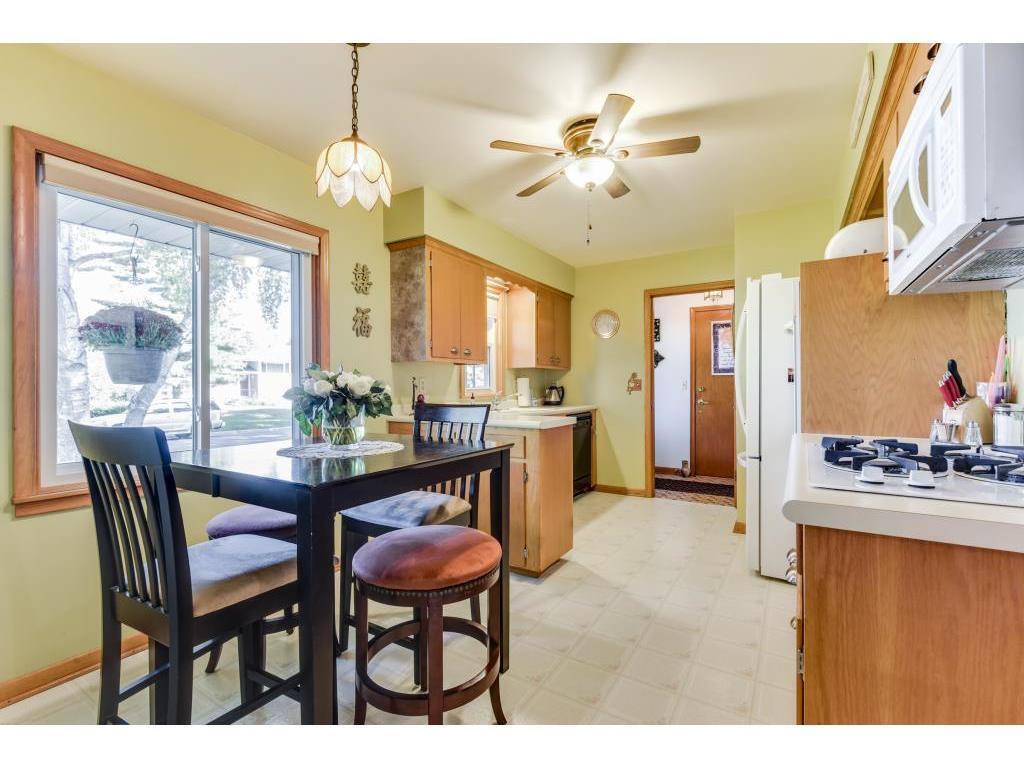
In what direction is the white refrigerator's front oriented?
to the viewer's left

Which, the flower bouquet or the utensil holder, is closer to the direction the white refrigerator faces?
the flower bouquet

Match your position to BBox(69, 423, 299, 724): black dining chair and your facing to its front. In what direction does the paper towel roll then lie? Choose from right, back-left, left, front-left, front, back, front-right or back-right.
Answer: front

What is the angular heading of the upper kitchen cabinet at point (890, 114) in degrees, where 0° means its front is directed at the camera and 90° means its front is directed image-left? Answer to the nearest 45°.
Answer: approximately 90°

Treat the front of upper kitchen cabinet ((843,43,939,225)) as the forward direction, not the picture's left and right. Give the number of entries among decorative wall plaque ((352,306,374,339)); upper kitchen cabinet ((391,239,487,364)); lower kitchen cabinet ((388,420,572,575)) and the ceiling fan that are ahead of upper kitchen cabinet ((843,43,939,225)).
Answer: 4

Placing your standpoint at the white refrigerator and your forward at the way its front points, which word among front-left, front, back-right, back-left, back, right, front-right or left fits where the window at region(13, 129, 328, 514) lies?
front-left

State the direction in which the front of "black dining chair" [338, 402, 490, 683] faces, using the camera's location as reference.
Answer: facing the viewer and to the left of the viewer

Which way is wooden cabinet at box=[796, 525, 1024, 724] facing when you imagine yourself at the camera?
facing to the left of the viewer

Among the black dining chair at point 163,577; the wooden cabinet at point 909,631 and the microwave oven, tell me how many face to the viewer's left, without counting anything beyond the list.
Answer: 2

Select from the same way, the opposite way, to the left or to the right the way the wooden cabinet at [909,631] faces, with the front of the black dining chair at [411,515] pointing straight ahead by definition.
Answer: to the right

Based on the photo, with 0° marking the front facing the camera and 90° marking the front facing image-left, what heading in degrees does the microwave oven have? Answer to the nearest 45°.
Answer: approximately 90°
